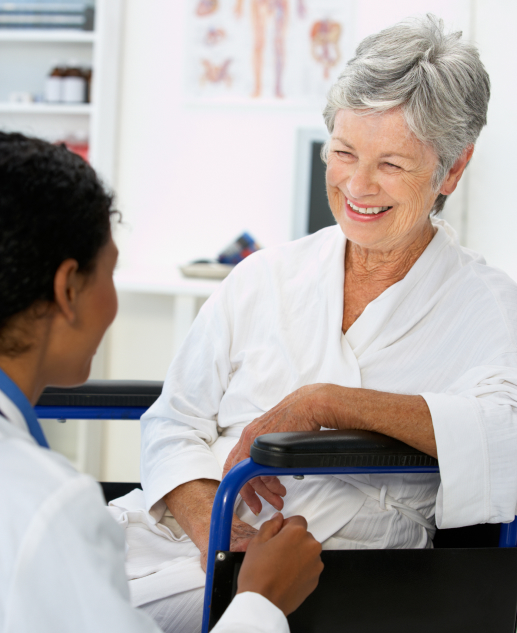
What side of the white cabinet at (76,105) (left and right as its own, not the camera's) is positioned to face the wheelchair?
front

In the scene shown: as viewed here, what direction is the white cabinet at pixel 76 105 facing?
toward the camera

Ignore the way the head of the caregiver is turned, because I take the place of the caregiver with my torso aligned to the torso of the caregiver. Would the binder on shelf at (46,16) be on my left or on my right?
on my left

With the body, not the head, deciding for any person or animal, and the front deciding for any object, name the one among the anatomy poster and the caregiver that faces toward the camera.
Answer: the anatomy poster

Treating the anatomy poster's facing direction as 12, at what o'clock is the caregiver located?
The caregiver is roughly at 12 o'clock from the anatomy poster.

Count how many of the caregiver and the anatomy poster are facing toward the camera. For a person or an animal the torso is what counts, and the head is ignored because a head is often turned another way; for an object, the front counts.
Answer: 1

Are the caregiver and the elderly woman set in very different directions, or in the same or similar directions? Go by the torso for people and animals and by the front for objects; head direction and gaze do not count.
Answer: very different directions

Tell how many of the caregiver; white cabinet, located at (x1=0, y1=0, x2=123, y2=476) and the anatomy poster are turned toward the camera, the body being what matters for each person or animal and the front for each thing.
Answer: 2

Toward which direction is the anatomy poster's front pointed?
toward the camera

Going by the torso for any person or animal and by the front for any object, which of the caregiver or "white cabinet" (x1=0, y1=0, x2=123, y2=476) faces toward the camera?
the white cabinet

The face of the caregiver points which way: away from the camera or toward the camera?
away from the camera

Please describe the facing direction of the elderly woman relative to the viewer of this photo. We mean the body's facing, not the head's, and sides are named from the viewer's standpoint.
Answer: facing the viewer and to the left of the viewer

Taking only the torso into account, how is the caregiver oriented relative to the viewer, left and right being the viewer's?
facing away from the viewer and to the right of the viewer

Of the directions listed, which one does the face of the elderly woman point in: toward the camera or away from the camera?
toward the camera

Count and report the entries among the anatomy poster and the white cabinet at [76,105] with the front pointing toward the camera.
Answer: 2
